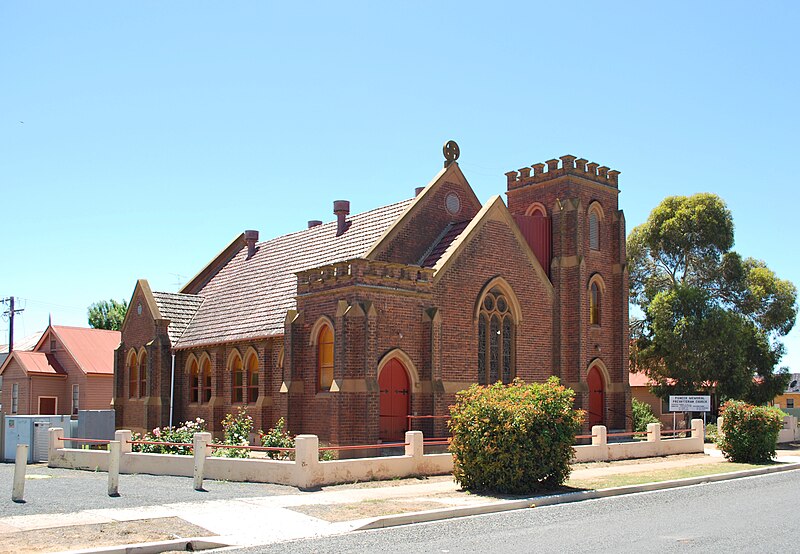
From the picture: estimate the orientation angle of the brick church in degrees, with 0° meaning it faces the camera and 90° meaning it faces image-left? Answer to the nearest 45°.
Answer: approximately 315°

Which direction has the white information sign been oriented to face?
toward the camera

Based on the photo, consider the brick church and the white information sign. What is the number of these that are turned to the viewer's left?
0

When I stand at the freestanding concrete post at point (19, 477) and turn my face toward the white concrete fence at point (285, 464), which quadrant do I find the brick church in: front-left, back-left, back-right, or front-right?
front-left

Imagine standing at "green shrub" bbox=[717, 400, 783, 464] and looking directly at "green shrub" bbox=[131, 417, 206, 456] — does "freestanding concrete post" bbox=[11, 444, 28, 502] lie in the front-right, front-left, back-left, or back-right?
front-left

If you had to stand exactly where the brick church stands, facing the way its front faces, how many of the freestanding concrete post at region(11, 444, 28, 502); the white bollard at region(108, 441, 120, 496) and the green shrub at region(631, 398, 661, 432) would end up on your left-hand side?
1

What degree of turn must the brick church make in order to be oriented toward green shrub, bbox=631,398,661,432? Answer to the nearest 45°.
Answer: approximately 90° to its left

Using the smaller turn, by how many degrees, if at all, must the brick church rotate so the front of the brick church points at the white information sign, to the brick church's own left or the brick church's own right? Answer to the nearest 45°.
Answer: approximately 45° to the brick church's own left

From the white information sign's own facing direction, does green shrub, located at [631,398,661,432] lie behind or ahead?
behind

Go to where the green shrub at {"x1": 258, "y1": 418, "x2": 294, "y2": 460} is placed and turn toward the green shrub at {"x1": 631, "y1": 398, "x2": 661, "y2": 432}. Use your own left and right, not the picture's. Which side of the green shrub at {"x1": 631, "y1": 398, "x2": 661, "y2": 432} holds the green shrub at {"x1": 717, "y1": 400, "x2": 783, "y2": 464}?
right

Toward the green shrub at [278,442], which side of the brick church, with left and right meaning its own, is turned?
right

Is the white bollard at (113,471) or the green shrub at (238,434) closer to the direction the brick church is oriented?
the white bollard

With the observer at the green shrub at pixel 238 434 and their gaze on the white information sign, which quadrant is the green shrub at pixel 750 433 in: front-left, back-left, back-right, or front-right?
front-right

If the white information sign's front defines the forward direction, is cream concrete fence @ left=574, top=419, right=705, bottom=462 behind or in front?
in front
